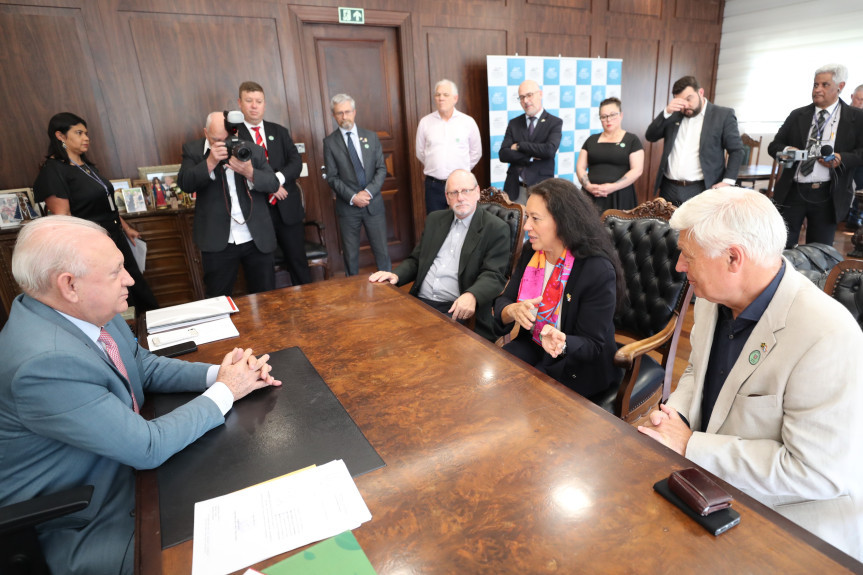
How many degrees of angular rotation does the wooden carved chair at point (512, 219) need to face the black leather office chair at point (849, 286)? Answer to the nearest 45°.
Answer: approximately 90° to its left

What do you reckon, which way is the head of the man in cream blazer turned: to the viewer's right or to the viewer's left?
to the viewer's left

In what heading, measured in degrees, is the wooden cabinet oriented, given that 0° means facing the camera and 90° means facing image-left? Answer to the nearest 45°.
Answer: approximately 315°

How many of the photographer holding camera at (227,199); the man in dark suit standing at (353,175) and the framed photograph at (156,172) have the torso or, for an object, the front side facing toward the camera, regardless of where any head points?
3

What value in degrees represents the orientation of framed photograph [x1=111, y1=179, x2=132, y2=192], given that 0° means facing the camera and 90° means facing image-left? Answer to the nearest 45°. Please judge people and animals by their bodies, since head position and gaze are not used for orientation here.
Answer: approximately 315°

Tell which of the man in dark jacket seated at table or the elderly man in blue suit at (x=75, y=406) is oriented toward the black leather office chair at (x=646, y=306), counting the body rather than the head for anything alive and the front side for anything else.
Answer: the elderly man in blue suit

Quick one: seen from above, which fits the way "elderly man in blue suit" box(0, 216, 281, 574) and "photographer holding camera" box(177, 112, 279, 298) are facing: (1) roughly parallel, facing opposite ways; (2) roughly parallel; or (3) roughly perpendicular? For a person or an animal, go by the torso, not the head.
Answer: roughly perpendicular

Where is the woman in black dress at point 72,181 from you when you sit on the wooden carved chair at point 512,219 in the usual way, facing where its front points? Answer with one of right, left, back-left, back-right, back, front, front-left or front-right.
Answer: front-right

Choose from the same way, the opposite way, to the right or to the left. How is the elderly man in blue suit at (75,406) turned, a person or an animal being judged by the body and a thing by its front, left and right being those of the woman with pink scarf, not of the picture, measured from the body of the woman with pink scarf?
the opposite way

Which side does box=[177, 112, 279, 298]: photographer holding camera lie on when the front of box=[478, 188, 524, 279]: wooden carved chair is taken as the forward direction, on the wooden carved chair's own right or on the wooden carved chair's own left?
on the wooden carved chair's own right

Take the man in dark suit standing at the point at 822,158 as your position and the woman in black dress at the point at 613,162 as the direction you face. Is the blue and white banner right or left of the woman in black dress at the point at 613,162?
right

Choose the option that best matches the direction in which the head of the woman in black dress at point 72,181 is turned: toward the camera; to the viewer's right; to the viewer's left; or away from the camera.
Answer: to the viewer's right

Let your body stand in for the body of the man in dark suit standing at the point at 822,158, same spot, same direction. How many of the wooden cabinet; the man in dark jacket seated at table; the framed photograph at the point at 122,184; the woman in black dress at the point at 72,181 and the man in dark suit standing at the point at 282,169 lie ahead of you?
5

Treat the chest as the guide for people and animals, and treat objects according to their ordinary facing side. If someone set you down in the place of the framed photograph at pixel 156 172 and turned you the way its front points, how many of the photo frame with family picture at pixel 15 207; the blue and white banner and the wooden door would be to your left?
2

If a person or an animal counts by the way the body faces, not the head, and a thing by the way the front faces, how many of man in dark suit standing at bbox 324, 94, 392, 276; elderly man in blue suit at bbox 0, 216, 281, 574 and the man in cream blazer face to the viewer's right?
1

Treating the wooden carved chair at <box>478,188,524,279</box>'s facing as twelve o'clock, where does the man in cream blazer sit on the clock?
The man in cream blazer is roughly at 10 o'clock from the wooden carved chair.
